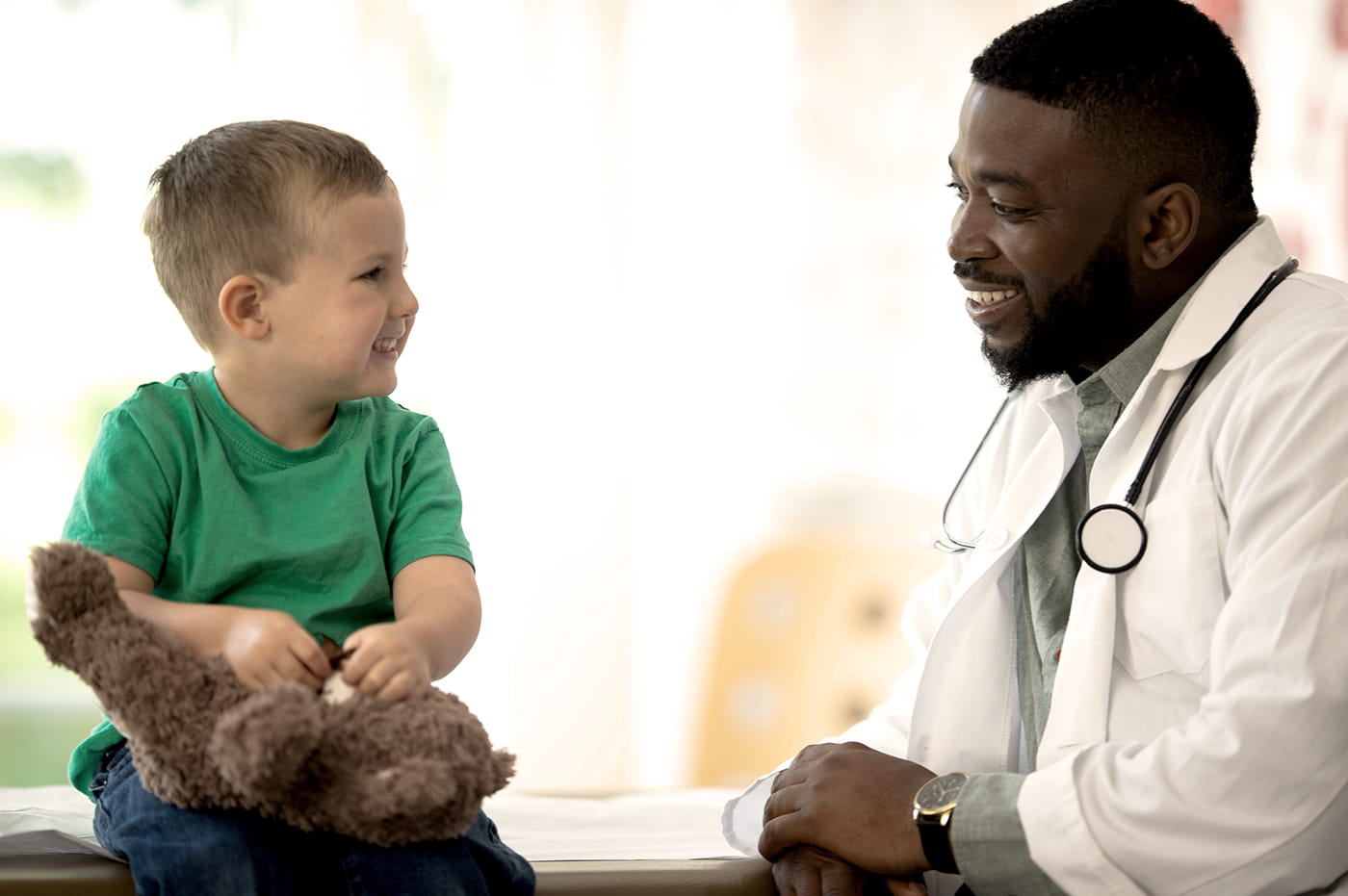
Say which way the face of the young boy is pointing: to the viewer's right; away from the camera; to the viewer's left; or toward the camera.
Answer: to the viewer's right

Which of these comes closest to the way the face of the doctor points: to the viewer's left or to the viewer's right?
to the viewer's left

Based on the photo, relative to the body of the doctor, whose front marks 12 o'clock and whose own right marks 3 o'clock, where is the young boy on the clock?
The young boy is roughly at 1 o'clock from the doctor.

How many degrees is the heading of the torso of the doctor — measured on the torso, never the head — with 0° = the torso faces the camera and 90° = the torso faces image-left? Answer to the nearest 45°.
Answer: approximately 45°

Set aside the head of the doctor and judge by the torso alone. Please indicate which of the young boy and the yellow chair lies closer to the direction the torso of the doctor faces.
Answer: the young boy
